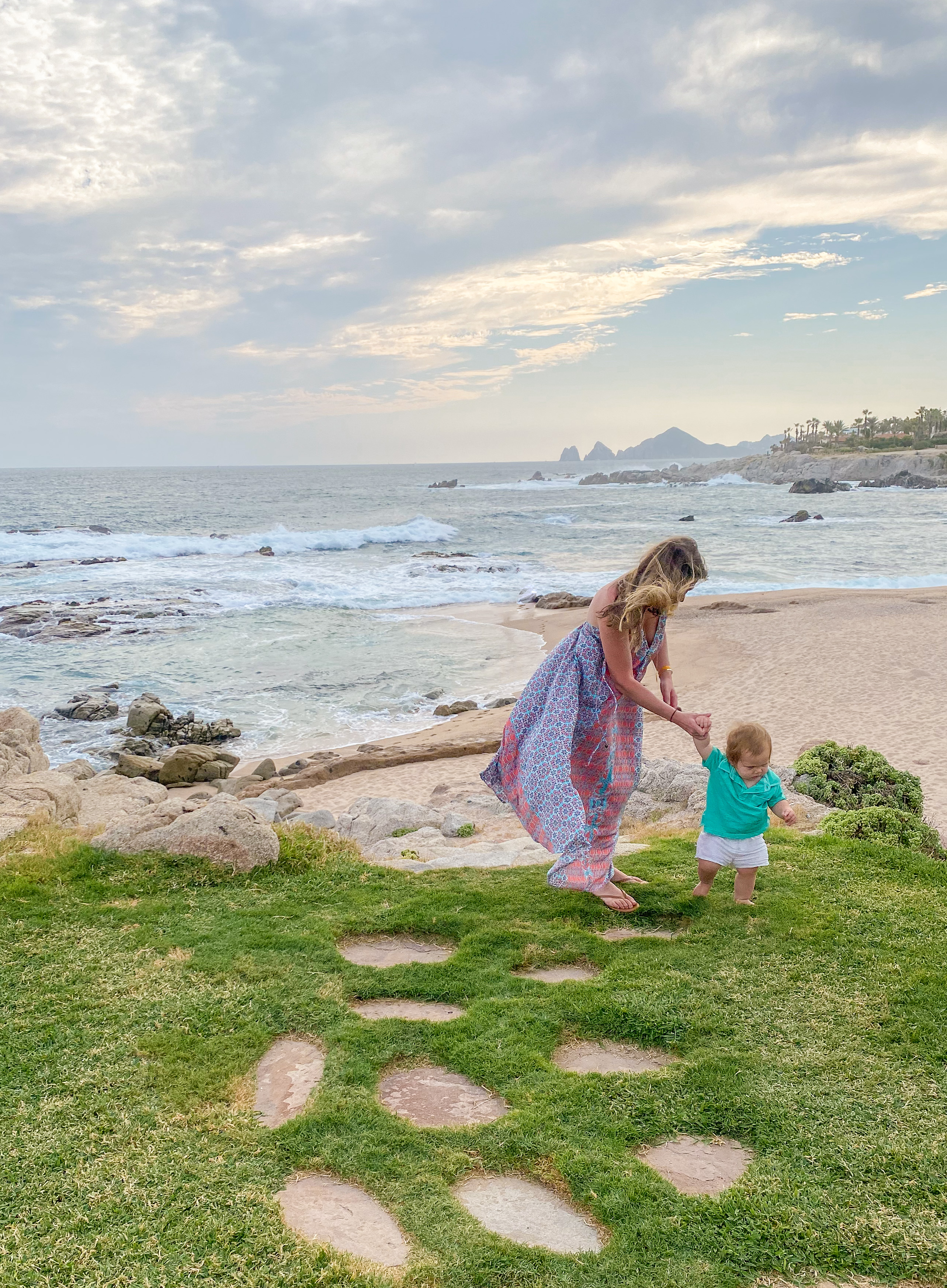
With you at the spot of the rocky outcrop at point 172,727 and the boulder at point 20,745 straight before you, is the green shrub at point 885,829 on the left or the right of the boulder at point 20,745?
left

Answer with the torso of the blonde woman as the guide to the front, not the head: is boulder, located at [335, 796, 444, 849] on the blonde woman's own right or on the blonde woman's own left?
on the blonde woman's own left

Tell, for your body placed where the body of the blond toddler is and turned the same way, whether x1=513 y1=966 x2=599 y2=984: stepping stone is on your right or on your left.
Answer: on your right

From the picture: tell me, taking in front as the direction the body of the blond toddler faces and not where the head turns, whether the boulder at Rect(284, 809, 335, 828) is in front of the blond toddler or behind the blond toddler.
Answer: behind

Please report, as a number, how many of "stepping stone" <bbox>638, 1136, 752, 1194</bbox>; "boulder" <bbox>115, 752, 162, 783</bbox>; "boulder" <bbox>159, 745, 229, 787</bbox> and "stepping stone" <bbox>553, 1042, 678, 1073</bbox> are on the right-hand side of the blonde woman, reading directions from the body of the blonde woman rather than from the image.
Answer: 2

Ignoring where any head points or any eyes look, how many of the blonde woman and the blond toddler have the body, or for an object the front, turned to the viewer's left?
0

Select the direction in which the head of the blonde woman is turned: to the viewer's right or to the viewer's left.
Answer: to the viewer's right

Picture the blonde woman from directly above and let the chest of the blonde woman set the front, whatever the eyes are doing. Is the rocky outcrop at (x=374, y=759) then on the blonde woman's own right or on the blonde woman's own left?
on the blonde woman's own left

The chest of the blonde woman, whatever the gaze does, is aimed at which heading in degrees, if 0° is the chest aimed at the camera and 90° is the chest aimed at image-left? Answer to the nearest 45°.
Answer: approximately 270°

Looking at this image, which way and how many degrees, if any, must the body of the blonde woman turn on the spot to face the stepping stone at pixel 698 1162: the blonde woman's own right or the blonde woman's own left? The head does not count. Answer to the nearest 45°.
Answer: approximately 90° to the blonde woman's own right

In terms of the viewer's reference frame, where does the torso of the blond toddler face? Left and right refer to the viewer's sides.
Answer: facing the viewer and to the right of the viewer

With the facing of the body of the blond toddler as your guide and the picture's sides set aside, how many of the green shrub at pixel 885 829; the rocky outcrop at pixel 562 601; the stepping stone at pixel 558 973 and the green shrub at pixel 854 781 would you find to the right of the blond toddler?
1

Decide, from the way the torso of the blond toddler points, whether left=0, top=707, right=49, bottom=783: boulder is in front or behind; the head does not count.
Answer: behind

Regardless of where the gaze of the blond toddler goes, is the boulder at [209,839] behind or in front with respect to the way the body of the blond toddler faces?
behind
